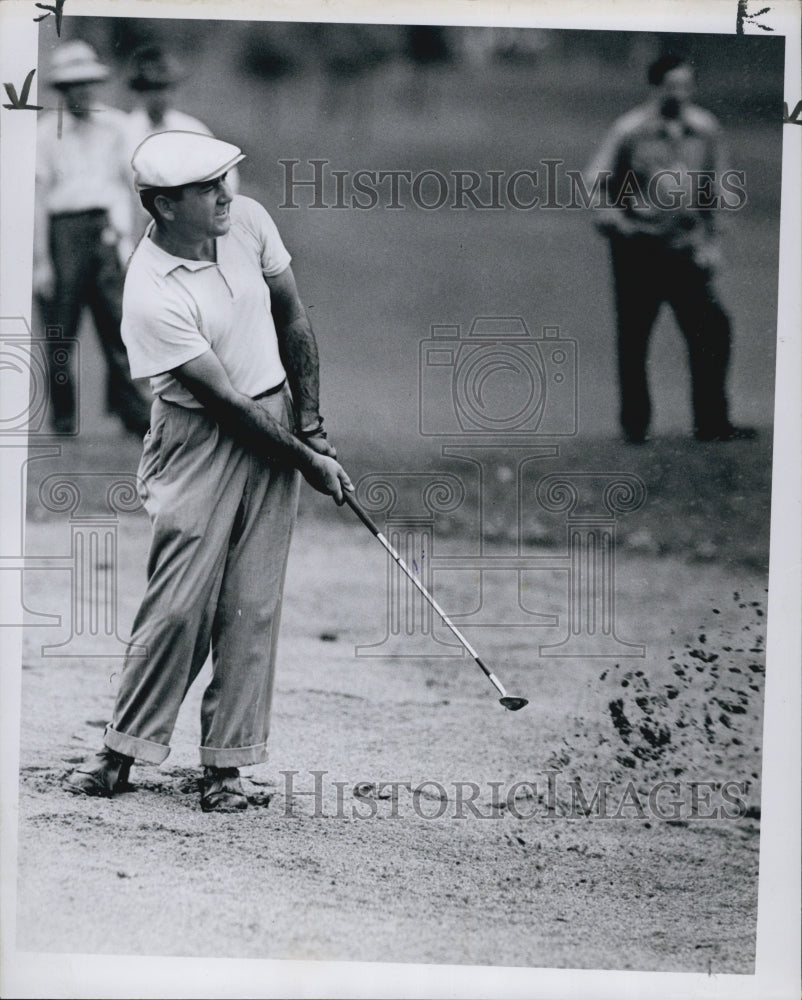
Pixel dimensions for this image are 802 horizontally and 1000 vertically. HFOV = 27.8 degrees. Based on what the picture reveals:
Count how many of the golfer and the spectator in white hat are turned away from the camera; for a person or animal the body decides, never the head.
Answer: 0

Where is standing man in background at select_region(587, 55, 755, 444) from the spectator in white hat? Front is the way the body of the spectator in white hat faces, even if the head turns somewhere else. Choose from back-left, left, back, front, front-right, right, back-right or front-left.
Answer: left

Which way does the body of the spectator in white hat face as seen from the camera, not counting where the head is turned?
toward the camera

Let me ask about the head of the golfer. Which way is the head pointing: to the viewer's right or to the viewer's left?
to the viewer's right
